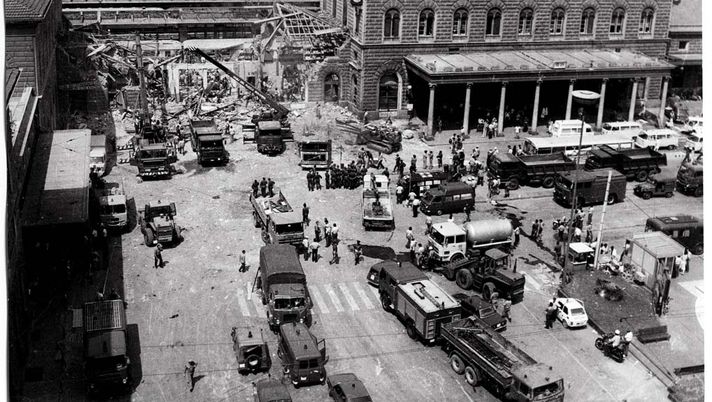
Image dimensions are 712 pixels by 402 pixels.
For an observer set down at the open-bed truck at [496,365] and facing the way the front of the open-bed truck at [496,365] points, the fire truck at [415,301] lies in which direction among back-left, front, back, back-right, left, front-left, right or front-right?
back

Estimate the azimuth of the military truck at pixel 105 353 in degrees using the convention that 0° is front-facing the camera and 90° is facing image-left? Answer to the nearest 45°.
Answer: approximately 0°

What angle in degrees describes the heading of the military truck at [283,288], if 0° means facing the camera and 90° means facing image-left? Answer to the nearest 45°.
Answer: approximately 0°

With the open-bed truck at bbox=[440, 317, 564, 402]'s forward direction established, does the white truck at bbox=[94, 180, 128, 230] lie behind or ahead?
behind

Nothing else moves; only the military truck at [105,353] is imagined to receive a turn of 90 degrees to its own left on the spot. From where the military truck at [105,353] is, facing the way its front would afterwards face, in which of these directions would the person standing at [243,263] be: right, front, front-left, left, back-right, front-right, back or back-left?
front-left

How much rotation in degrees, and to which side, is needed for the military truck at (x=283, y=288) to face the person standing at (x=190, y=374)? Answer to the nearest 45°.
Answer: approximately 45° to its right

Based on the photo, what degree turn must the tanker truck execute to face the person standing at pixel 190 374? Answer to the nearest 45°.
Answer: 0° — it already faces them

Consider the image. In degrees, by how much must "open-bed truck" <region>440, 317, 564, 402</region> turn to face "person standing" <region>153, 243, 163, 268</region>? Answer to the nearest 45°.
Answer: approximately 135° to its right
